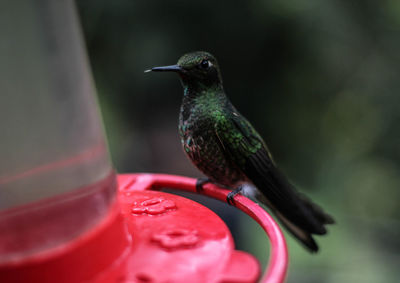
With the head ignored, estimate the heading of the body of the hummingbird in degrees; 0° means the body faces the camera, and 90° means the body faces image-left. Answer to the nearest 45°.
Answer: approximately 90°
